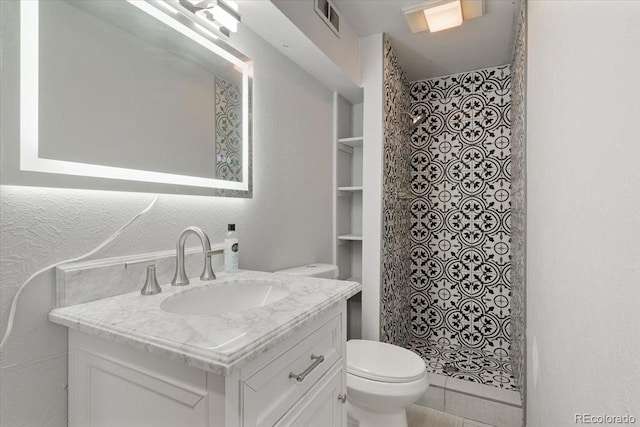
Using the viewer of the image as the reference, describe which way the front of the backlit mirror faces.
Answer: facing the viewer and to the right of the viewer

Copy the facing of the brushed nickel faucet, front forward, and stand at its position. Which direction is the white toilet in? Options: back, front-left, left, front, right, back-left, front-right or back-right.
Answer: front-left

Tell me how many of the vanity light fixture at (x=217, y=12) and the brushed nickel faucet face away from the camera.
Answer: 0

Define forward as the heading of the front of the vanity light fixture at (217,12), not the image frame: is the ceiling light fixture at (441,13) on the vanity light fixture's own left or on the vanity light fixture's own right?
on the vanity light fixture's own left
